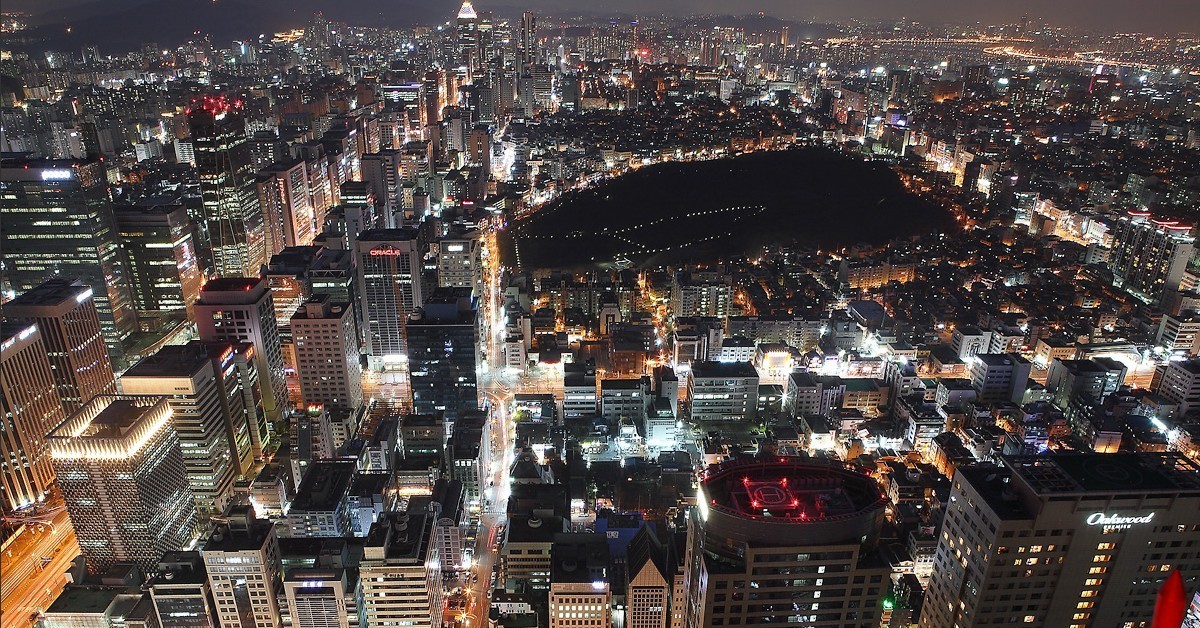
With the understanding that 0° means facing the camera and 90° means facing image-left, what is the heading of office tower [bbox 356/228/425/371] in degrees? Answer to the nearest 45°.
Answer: approximately 0°

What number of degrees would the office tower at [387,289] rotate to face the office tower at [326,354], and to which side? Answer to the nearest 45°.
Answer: approximately 45° to its right

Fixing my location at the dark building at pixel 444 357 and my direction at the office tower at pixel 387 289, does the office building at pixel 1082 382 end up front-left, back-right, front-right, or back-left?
back-right

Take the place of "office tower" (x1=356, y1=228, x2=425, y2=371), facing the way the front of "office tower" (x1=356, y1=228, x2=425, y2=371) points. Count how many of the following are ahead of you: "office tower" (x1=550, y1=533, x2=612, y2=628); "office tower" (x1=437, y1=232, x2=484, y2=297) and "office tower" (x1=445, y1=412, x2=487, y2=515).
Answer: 2

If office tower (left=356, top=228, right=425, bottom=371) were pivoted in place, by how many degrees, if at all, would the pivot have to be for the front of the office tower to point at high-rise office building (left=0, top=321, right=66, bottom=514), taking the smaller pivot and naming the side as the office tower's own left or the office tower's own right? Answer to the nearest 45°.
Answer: approximately 45° to the office tower's own right

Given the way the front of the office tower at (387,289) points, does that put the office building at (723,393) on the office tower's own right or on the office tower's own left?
on the office tower's own left

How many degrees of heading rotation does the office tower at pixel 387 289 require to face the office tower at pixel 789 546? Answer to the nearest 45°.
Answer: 0° — it already faces it

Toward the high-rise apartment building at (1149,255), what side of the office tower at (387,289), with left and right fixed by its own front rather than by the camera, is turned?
left

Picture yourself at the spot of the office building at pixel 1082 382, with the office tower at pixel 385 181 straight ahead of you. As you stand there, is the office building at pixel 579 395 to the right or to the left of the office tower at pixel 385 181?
left
